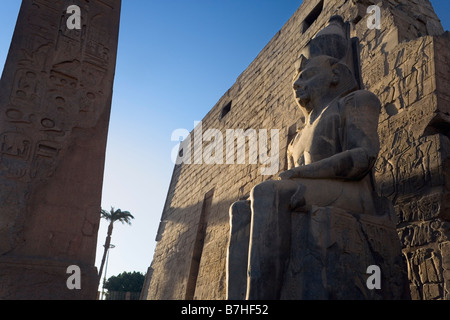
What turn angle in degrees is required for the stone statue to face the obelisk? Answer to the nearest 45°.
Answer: approximately 45° to its right

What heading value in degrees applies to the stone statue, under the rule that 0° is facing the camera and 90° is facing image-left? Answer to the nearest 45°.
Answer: approximately 45°
